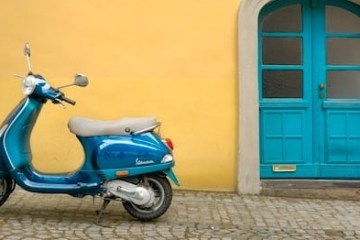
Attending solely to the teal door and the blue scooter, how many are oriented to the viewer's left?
1

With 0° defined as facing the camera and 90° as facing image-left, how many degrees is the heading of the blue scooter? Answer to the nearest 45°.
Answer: approximately 90°

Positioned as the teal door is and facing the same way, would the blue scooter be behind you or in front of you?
in front

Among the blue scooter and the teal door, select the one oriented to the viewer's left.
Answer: the blue scooter

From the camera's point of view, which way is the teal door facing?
toward the camera
